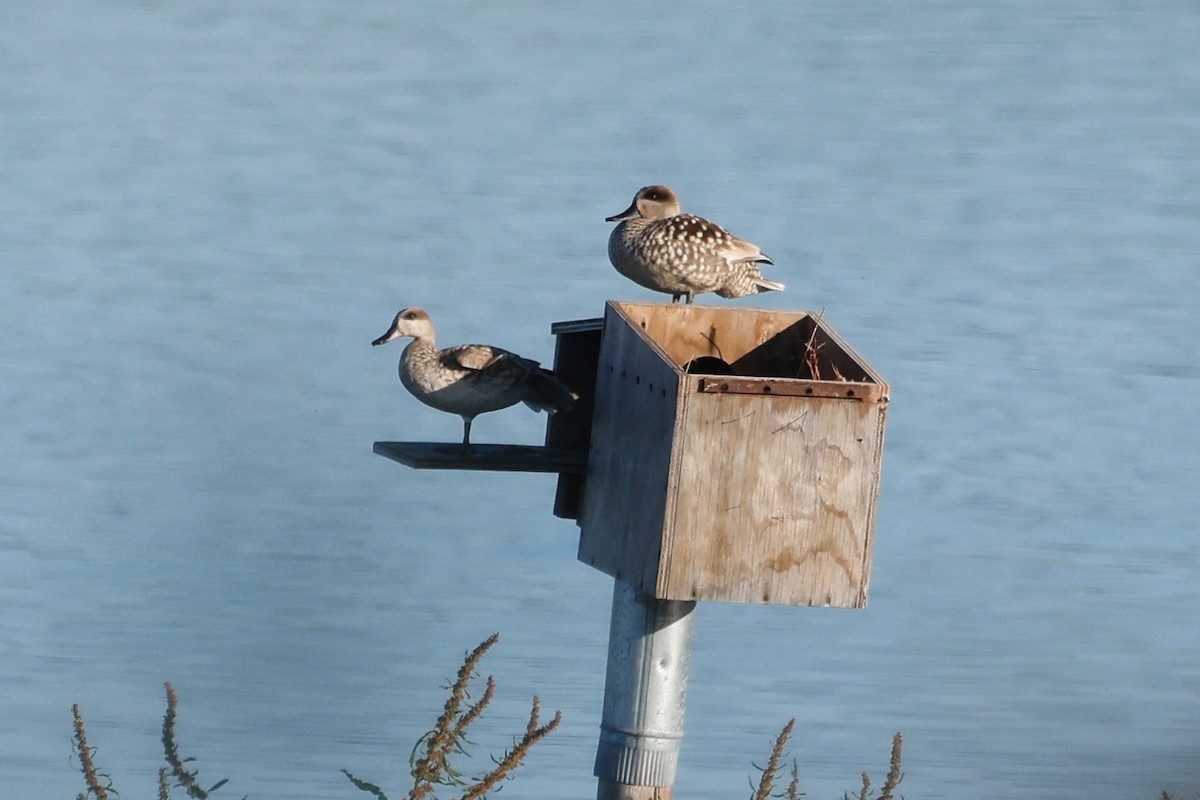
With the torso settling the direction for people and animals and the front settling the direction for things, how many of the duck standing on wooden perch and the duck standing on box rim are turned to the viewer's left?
2

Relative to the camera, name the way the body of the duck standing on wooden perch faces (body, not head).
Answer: to the viewer's left

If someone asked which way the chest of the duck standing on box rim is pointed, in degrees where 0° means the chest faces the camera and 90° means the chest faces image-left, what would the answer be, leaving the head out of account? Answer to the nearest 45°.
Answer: approximately 90°

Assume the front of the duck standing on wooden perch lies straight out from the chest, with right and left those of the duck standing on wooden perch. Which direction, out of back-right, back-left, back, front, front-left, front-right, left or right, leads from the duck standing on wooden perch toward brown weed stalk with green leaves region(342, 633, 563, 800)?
left
